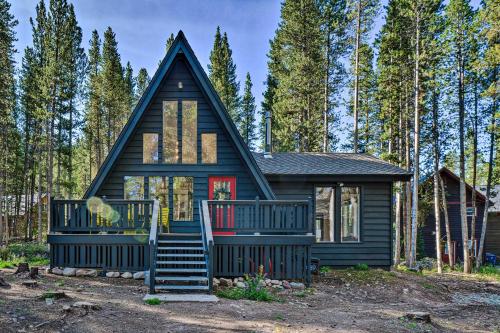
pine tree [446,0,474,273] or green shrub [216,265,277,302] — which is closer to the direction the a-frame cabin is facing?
the green shrub

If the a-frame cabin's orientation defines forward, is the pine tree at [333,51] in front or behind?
behind

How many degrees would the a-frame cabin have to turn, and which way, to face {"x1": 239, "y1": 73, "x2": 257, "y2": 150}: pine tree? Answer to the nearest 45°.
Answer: approximately 180°

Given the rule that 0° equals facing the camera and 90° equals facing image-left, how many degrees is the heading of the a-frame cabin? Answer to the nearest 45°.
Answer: approximately 0°

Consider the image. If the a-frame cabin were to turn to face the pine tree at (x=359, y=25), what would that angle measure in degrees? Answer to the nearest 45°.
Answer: approximately 135° to its left

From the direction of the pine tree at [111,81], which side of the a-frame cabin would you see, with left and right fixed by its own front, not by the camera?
back

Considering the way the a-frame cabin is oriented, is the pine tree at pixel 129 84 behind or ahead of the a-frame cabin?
behind

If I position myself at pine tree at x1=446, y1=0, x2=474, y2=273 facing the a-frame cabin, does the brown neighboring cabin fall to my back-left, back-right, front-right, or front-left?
back-right

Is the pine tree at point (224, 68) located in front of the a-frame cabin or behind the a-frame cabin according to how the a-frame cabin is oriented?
behind
